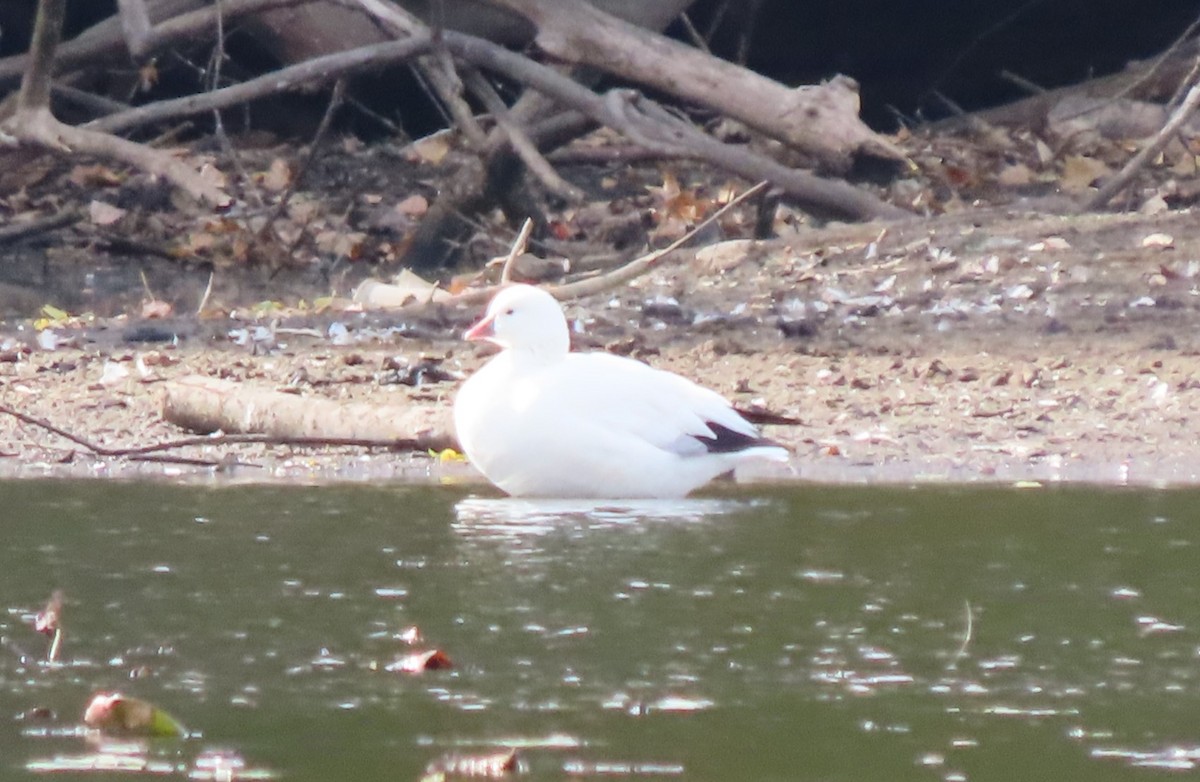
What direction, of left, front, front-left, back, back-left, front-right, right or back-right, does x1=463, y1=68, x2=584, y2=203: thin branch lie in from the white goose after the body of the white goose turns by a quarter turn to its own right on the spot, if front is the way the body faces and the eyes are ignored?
front

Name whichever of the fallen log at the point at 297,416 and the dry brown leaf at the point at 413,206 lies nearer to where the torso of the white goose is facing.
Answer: the fallen log

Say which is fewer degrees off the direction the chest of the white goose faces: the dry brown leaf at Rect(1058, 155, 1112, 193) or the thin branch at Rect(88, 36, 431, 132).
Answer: the thin branch

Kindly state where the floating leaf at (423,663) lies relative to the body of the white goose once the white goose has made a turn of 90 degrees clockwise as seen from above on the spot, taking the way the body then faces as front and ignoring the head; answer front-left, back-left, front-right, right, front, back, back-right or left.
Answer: back

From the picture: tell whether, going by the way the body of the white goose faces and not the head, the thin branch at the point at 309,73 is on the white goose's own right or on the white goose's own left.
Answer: on the white goose's own right

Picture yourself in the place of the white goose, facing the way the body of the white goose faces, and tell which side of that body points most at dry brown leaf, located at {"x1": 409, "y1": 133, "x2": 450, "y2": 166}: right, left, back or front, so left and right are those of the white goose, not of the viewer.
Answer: right

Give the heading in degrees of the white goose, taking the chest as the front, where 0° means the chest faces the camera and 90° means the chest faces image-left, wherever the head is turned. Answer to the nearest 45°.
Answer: approximately 90°

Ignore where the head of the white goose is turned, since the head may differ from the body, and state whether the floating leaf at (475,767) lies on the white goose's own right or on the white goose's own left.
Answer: on the white goose's own left

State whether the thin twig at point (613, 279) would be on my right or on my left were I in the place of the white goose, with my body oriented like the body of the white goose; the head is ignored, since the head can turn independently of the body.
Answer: on my right
